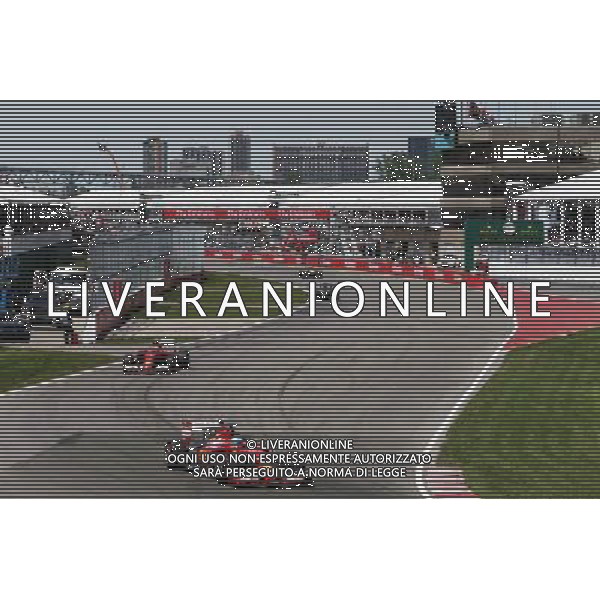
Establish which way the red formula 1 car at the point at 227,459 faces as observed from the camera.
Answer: facing the viewer and to the right of the viewer
